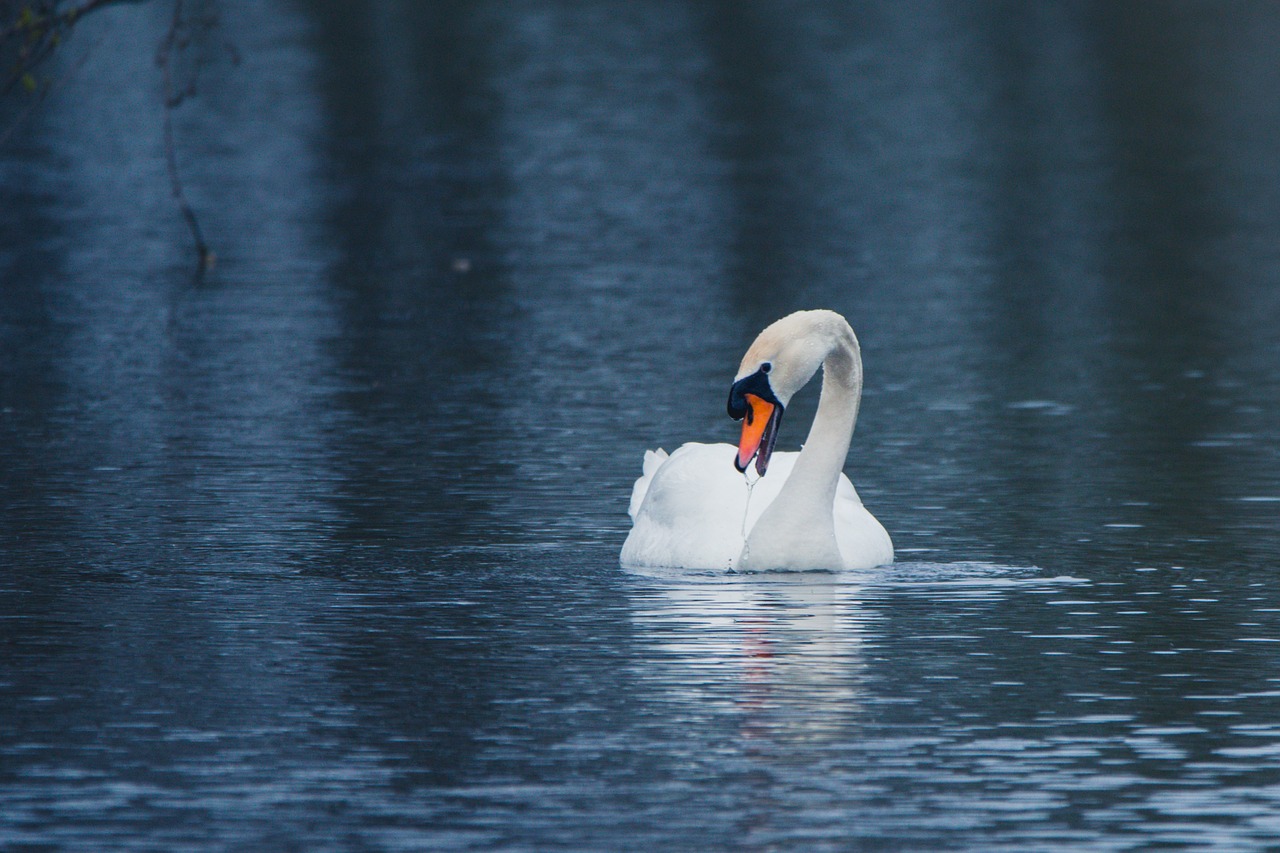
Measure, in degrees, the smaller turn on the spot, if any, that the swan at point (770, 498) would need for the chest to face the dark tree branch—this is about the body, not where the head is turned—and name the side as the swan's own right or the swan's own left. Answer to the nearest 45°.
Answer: approximately 180°
